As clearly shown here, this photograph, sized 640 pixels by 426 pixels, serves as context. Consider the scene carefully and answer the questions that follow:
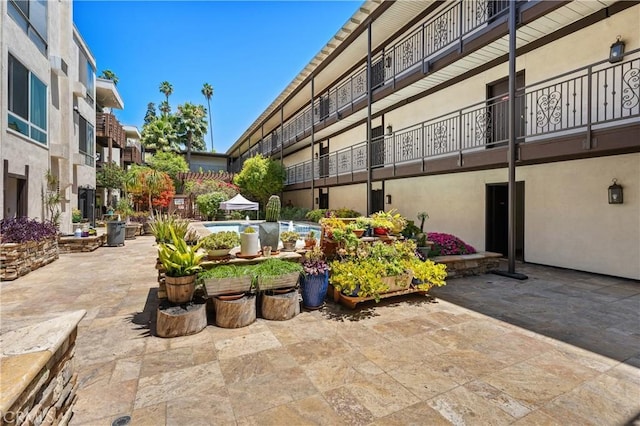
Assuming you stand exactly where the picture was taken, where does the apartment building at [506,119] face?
facing the viewer and to the left of the viewer

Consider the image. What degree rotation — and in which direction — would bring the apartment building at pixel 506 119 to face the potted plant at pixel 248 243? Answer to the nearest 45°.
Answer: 0° — it already faces it

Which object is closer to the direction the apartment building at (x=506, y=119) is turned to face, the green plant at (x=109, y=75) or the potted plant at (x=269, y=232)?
the potted plant

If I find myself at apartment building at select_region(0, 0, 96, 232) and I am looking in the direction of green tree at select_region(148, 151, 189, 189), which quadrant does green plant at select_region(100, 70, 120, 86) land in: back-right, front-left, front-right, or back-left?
front-left

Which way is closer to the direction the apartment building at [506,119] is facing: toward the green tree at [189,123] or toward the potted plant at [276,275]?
the potted plant

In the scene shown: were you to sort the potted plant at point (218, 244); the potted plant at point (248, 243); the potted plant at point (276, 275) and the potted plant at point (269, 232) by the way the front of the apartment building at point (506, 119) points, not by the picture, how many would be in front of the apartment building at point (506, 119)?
4

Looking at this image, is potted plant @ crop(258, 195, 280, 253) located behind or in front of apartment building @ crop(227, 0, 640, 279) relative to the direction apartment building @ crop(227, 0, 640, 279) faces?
in front

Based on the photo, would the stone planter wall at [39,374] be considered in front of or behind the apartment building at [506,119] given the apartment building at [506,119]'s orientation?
in front

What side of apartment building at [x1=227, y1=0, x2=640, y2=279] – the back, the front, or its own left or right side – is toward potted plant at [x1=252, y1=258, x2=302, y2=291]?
front

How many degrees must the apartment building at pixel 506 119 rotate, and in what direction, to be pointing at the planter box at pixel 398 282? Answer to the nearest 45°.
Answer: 0° — it already faces it

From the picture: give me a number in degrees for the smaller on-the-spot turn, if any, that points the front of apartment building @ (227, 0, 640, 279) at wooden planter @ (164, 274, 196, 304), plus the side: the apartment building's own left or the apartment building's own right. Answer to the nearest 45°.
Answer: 0° — it already faces it

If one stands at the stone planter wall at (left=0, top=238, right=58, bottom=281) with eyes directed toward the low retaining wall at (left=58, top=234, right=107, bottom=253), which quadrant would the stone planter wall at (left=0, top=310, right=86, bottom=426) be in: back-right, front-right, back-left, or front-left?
back-right

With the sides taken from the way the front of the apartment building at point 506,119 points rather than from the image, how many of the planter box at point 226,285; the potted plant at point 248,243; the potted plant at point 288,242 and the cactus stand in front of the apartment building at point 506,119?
4

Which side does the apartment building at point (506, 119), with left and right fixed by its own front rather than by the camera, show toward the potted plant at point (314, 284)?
front

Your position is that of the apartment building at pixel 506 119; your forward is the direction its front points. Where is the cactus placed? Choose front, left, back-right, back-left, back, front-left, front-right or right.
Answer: front

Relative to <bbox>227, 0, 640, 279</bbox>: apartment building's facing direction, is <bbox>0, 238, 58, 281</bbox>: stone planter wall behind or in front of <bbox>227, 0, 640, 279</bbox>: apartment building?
in front

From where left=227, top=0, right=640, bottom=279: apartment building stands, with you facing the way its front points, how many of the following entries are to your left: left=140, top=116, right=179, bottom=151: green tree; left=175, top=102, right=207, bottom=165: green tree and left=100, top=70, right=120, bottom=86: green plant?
0

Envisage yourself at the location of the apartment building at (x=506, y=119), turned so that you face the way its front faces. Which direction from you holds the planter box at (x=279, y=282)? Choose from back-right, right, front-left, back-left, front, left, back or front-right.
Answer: front
